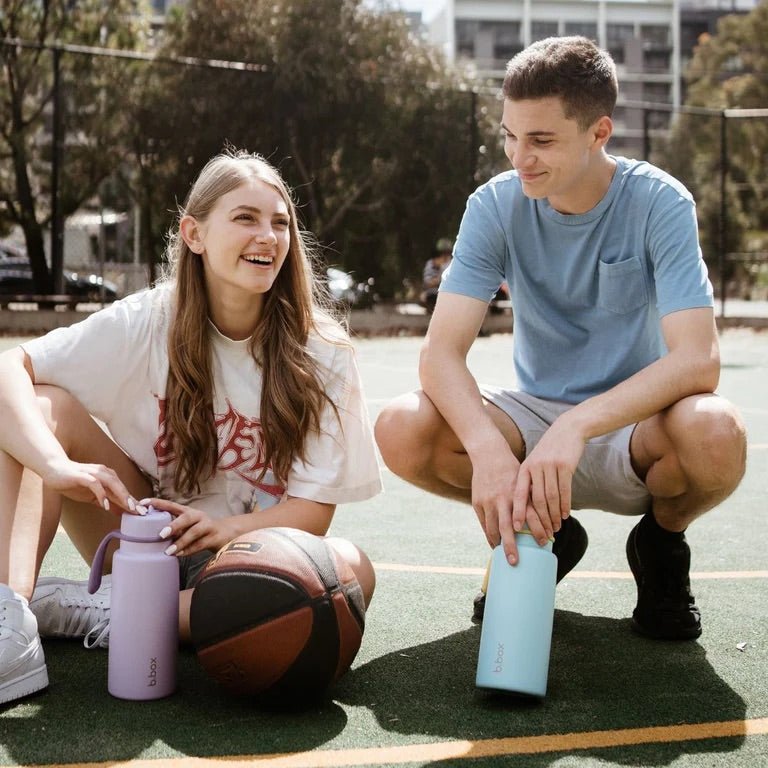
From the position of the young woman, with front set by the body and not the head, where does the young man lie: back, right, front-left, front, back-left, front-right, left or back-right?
left

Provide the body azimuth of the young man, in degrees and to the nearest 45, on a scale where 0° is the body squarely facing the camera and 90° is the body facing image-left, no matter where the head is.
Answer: approximately 0°

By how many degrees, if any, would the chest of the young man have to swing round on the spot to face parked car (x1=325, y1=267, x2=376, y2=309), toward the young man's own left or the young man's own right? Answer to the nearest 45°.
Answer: approximately 180°

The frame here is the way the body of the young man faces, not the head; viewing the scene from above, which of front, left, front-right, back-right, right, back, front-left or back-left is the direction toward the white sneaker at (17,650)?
front-right

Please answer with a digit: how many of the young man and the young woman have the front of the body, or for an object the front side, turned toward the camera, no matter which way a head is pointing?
2

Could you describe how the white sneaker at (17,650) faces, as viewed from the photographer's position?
facing the viewer and to the left of the viewer

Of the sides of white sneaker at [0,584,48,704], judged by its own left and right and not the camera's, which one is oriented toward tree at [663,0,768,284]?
back

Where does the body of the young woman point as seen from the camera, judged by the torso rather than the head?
toward the camera

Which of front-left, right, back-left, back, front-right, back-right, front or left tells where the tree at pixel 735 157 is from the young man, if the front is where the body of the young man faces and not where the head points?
back
